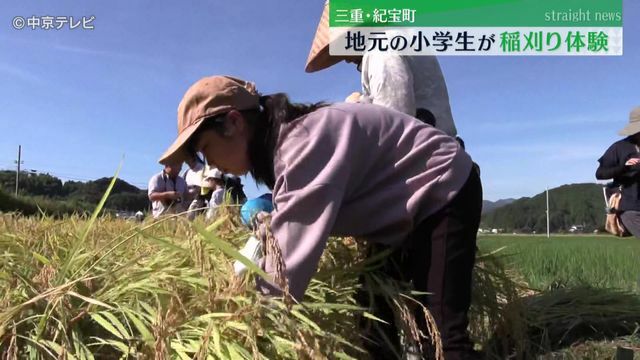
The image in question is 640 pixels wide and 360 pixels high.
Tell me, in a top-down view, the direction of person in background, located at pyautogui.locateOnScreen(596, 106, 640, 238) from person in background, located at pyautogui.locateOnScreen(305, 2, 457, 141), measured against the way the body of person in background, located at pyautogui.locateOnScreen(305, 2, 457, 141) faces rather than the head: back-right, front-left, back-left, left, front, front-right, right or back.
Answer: back-right

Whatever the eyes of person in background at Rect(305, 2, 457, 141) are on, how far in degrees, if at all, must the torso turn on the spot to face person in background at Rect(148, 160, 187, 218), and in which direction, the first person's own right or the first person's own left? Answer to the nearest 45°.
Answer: approximately 45° to the first person's own right

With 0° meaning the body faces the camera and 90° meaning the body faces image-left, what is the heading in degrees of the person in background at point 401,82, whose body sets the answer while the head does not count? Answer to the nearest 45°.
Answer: approximately 90°

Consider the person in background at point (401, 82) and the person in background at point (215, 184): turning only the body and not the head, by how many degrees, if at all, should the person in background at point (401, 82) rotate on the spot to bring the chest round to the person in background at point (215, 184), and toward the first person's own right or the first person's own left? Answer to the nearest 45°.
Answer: approximately 45° to the first person's own right
